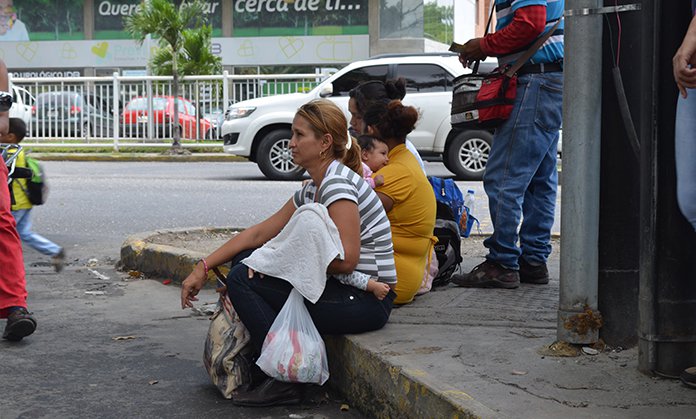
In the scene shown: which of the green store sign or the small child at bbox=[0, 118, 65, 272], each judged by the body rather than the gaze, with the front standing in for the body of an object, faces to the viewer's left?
the small child

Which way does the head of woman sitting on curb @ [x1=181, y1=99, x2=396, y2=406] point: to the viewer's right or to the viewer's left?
to the viewer's left

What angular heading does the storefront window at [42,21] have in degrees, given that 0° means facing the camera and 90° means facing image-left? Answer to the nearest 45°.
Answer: approximately 0°

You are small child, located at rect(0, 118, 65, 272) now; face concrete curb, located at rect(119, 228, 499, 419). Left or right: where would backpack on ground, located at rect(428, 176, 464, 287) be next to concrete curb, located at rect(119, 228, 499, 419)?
left

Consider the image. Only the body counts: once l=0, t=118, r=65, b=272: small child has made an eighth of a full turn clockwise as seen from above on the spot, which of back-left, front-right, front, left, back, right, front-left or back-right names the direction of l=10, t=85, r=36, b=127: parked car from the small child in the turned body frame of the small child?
front-right

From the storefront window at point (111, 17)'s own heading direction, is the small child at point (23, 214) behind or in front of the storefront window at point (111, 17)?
in front

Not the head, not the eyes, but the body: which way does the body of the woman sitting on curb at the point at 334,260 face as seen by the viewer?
to the viewer's left

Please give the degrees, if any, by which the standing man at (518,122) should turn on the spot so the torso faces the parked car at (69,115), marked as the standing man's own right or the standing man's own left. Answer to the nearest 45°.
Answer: approximately 45° to the standing man's own right

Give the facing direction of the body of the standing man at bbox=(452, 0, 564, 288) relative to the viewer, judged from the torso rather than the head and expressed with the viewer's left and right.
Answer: facing to the left of the viewer

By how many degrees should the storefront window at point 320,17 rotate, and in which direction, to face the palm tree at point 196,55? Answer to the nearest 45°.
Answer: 0° — it already faces it

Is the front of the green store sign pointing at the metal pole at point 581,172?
yes

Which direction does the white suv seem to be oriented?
to the viewer's left

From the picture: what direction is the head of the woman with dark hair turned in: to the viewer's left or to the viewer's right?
to the viewer's left
